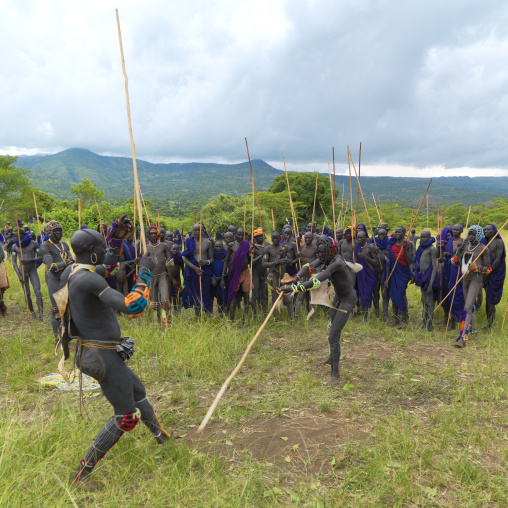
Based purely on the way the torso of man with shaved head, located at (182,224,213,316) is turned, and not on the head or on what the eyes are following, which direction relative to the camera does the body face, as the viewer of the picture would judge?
toward the camera

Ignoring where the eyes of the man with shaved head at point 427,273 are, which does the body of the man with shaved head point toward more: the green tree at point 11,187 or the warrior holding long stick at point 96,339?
the warrior holding long stick

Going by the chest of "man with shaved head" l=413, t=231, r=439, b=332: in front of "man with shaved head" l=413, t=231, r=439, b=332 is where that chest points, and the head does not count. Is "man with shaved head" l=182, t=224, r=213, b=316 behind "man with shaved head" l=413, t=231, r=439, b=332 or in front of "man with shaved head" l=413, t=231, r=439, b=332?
in front

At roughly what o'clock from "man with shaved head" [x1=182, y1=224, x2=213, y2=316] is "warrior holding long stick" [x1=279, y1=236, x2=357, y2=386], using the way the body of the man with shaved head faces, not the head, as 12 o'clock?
The warrior holding long stick is roughly at 11 o'clock from the man with shaved head.

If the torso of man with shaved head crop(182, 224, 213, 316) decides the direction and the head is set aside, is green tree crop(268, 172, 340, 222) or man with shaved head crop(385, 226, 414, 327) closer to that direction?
the man with shaved head

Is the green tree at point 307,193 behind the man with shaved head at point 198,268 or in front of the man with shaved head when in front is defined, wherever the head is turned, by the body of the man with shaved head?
behind

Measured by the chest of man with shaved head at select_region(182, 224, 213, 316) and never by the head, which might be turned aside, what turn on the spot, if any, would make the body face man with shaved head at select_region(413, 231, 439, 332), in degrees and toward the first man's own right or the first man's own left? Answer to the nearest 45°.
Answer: approximately 90° to the first man's own left

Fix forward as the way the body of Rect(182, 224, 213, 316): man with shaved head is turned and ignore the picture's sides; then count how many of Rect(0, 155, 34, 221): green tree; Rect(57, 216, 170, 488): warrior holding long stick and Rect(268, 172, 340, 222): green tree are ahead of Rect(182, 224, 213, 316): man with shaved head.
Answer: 1

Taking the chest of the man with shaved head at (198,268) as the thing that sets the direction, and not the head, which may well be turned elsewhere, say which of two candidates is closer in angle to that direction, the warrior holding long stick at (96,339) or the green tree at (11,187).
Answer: the warrior holding long stick

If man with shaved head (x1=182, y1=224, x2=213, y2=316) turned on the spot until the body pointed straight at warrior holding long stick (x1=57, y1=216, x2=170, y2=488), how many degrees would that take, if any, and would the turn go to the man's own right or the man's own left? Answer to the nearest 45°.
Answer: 0° — they already face them

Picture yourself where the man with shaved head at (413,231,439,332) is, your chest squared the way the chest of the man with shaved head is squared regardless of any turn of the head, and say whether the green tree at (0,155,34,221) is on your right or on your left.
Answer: on your right

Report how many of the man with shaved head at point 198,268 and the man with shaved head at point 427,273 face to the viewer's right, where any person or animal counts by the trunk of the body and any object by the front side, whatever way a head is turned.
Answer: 0
